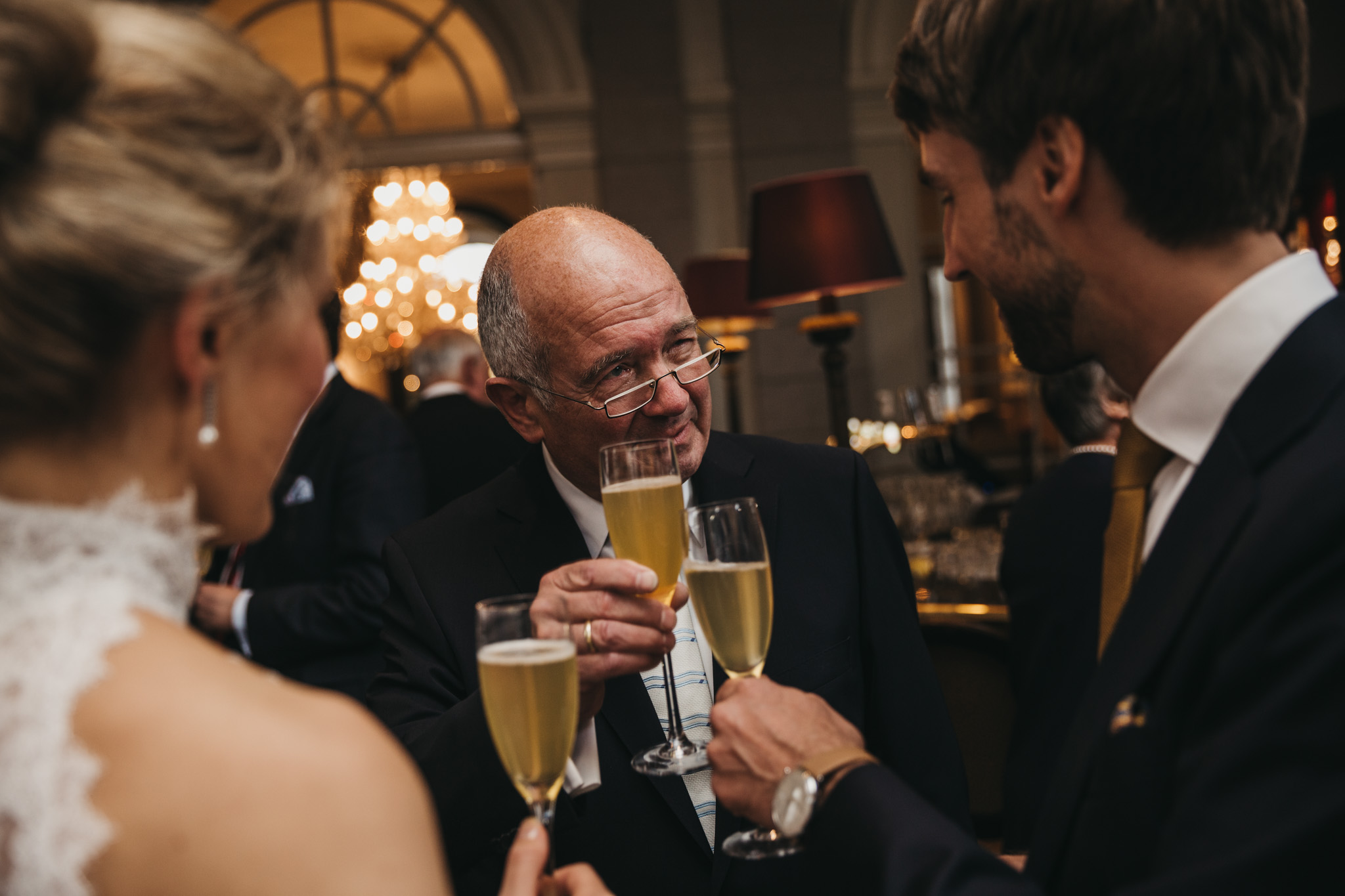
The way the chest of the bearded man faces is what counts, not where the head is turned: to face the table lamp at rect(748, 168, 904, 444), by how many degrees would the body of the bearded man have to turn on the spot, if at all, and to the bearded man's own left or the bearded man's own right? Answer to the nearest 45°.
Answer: approximately 90° to the bearded man's own right

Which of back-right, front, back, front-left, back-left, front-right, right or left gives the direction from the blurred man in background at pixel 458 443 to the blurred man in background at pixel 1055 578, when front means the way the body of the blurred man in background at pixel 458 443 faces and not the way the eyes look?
right

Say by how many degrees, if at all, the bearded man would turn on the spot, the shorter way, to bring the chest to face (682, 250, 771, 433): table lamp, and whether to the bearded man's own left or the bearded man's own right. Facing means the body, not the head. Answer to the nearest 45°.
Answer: approximately 90° to the bearded man's own right

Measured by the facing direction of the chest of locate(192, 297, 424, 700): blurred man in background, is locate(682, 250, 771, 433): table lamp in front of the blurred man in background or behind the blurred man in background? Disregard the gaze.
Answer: behind

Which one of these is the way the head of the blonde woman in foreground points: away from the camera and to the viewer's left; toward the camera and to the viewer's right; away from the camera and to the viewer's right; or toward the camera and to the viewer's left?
away from the camera and to the viewer's right

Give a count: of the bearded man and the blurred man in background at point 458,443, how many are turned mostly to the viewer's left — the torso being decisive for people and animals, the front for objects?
1

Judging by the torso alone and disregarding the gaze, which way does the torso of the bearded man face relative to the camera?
to the viewer's left

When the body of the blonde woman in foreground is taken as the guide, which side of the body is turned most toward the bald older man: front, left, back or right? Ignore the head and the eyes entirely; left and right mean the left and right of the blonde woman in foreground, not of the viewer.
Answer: front

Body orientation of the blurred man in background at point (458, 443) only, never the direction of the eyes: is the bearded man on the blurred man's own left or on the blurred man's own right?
on the blurred man's own right

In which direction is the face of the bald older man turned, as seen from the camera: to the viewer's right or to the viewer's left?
to the viewer's right

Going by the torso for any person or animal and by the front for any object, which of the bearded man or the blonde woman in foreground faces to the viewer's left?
the bearded man
